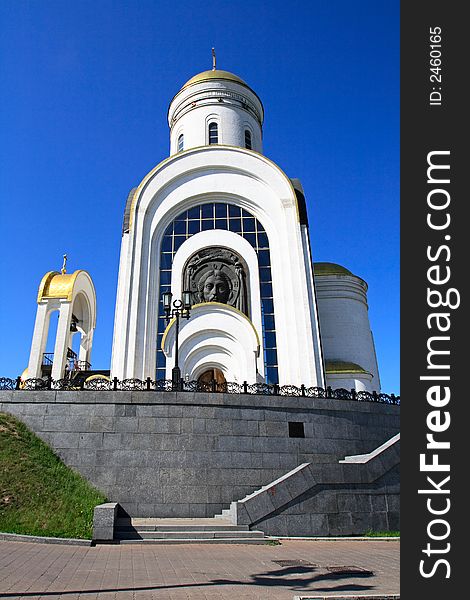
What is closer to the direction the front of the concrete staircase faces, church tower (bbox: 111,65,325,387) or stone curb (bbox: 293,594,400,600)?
the stone curb

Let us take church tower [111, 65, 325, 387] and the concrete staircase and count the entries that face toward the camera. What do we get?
2

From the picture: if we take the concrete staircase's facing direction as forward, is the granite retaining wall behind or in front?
behind

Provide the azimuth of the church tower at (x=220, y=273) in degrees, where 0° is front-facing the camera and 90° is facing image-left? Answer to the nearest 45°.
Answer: approximately 0°

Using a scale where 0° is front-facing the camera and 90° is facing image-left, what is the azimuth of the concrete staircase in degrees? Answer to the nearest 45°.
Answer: approximately 0°

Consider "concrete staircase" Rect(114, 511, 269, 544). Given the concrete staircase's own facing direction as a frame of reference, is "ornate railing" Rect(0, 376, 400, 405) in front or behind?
behind

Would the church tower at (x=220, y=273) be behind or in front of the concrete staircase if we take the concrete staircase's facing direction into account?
behind

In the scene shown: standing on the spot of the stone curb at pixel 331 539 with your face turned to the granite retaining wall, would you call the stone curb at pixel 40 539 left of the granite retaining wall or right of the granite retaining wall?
left
